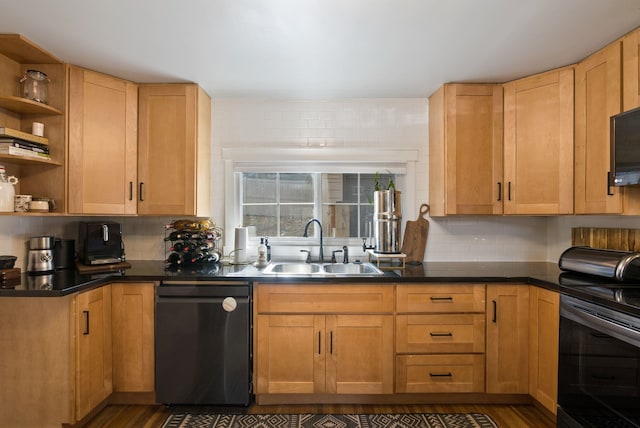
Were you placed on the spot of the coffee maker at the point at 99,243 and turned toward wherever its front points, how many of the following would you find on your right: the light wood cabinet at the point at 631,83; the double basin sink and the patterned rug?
0

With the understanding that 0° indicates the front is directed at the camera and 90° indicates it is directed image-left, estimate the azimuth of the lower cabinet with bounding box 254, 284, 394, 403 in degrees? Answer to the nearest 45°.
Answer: approximately 0°

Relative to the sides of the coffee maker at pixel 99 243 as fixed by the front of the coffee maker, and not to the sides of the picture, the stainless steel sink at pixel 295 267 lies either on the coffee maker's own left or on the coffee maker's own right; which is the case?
on the coffee maker's own left

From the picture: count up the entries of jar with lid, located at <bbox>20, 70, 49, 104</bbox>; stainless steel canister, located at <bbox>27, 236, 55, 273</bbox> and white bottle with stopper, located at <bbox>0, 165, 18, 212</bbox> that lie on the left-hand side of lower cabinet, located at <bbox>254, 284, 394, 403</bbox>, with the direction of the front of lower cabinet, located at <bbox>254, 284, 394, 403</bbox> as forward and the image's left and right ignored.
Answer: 0

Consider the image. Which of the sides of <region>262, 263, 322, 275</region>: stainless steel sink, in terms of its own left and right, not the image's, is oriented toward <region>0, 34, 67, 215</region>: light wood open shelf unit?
right

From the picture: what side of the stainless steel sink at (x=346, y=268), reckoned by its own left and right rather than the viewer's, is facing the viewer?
front

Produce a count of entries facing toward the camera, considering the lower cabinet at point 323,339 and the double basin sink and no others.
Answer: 2

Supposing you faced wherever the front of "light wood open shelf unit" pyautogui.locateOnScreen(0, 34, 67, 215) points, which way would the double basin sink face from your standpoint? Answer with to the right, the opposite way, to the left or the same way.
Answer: to the right

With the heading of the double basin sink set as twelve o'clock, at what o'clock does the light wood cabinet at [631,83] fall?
The light wood cabinet is roughly at 10 o'clock from the double basin sink.

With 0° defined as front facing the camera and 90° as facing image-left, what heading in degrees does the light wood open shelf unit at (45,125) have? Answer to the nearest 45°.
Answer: approximately 315°

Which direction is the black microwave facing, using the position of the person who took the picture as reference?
facing the viewer and to the left of the viewer

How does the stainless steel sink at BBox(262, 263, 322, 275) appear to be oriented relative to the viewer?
toward the camera

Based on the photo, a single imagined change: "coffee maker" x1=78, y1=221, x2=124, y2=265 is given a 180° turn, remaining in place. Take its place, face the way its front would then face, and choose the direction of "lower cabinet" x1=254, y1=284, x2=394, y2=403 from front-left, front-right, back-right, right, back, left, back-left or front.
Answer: back-right

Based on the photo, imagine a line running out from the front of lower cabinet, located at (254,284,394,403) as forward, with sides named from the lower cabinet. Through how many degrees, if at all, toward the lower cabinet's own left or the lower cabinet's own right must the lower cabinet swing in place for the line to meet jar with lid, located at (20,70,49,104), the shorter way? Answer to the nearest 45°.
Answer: approximately 90° to the lower cabinet's own right

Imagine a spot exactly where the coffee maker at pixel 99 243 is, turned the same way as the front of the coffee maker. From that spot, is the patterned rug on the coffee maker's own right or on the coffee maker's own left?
on the coffee maker's own left

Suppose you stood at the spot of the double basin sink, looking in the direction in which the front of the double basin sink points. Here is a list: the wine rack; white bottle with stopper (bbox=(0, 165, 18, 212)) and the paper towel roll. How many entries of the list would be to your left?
0

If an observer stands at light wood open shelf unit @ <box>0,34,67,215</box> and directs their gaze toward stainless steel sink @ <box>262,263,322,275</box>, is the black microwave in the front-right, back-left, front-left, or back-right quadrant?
front-right

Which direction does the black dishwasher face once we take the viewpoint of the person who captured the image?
facing the viewer

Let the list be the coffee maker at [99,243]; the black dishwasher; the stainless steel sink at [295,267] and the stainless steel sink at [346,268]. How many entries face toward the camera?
4

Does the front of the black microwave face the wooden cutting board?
no
